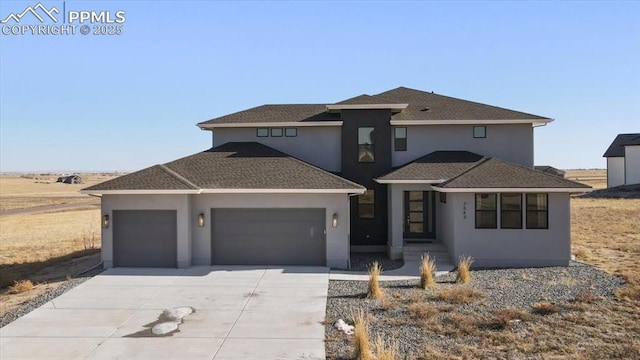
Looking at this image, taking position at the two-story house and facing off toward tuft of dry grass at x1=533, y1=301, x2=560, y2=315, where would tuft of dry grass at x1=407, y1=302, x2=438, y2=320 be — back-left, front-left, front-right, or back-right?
front-right

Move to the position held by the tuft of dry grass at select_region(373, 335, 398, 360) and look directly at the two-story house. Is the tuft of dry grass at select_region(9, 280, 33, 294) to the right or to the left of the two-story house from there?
left

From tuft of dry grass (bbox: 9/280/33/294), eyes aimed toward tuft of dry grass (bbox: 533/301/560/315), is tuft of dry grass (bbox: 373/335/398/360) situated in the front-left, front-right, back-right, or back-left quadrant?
front-right

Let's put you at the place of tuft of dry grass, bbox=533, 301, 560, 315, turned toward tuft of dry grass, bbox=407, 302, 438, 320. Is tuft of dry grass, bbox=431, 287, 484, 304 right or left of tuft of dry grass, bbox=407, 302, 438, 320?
right

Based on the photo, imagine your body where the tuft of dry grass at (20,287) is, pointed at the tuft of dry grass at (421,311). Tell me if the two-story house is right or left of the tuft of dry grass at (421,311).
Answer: left

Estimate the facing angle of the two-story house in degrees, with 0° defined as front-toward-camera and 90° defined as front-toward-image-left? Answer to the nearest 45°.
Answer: approximately 0°

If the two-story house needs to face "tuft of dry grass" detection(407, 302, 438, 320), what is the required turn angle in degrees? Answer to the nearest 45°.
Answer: approximately 45° to its left

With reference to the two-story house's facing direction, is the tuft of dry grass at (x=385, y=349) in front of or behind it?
in front

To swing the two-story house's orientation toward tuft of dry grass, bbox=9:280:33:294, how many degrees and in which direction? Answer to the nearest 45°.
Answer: approximately 90° to its right

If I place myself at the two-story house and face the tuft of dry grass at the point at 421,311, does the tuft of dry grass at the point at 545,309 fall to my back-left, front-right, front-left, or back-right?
front-left

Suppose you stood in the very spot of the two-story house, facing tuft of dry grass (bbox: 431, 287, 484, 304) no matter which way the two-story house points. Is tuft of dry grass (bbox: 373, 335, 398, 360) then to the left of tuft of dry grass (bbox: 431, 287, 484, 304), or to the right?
right
